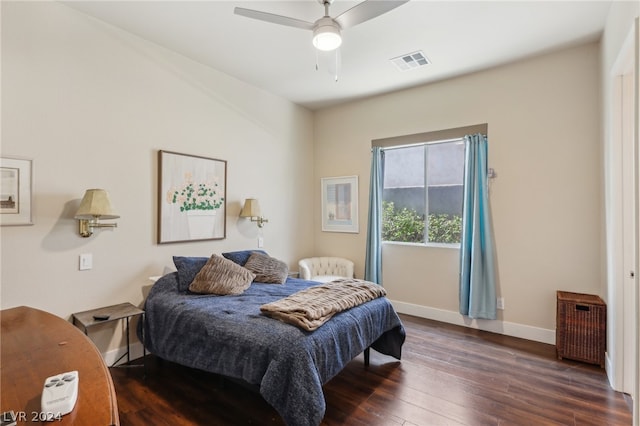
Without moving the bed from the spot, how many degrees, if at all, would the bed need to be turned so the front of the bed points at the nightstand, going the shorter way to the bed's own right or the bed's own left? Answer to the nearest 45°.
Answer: approximately 180°

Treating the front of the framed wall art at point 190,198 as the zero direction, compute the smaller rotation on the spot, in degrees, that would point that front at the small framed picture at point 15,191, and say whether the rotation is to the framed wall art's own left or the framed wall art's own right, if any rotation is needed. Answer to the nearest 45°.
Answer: approximately 90° to the framed wall art's own right

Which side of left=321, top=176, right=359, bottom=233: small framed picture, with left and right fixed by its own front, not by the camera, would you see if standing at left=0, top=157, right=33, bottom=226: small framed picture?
front

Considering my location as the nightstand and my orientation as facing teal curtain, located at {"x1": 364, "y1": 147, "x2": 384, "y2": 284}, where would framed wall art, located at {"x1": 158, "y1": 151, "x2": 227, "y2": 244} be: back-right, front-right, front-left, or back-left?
front-left

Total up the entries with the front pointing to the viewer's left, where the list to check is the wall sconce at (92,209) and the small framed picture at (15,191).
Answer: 0

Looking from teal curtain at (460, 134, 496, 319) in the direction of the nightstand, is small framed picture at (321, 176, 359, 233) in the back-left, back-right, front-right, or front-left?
front-right

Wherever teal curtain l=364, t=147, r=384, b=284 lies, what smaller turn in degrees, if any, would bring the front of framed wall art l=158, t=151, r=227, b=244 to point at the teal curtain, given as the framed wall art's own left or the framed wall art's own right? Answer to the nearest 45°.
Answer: approximately 45° to the framed wall art's own left

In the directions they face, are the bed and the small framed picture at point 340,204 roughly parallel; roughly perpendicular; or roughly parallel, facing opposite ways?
roughly perpendicular

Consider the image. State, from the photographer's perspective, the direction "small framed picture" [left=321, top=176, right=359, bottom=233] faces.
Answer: facing the viewer and to the left of the viewer

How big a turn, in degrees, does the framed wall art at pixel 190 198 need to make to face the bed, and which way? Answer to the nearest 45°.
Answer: approximately 45° to its right

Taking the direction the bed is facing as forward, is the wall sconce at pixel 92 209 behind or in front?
behind

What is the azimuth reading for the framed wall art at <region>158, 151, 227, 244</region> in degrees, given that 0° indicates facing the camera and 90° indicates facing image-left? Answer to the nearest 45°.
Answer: approximately 315°

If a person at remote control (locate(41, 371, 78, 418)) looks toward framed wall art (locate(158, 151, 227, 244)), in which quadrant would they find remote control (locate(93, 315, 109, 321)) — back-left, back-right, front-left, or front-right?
front-left
